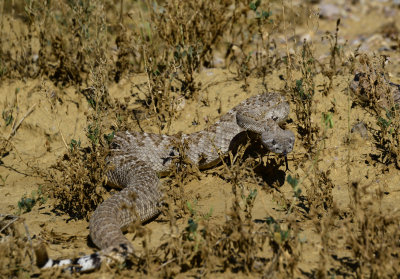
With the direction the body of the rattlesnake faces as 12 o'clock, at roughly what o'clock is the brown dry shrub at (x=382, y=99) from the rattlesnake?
The brown dry shrub is roughly at 11 o'clock from the rattlesnake.

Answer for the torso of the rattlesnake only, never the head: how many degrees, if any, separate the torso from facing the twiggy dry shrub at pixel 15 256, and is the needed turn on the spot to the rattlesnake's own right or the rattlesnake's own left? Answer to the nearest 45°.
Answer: approximately 90° to the rattlesnake's own right

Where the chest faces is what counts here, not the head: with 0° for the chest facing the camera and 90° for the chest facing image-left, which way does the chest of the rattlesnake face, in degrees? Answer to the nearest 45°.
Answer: approximately 315°

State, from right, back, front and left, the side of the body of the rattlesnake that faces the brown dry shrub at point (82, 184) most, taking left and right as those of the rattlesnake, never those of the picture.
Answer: back
